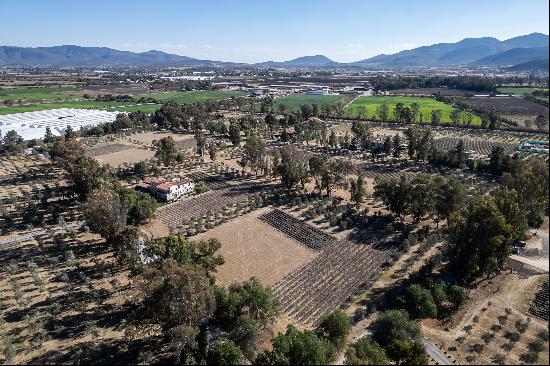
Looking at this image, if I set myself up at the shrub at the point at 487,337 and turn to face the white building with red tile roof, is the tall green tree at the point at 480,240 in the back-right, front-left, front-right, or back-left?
front-right

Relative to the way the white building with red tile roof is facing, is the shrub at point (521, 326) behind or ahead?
ahead

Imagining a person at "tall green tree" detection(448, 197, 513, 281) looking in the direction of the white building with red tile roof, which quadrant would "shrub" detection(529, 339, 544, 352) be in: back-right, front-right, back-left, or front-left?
back-left

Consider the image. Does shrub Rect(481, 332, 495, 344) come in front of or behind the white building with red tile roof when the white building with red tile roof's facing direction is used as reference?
in front

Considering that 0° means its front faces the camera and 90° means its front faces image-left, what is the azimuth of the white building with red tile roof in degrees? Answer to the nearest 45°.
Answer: approximately 315°

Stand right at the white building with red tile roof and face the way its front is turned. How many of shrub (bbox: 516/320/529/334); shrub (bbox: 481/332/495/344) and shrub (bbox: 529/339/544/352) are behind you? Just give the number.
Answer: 0

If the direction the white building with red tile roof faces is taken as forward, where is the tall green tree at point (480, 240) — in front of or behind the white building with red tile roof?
in front
